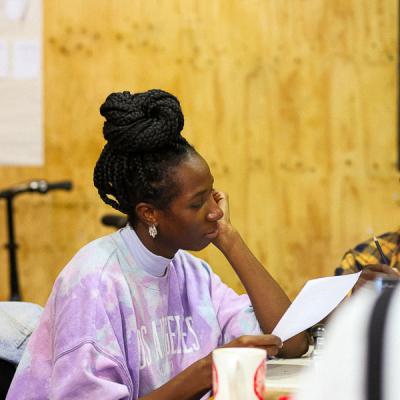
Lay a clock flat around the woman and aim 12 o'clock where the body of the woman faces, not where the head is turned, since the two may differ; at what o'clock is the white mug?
The white mug is roughly at 1 o'clock from the woman.

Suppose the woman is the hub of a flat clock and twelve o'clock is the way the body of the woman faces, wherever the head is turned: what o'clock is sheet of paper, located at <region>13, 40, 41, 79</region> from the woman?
The sheet of paper is roughly at 7 o'clock from the woman.

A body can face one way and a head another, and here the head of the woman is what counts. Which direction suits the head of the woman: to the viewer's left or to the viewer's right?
to the viewer's right

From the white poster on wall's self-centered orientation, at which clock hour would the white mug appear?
The white mug is roughly at 12 o'clock from the white poster on wall.

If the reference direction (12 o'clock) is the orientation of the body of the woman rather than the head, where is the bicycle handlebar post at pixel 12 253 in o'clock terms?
The bicycle handlebar post is roughly at 7 o'clock from the woman.

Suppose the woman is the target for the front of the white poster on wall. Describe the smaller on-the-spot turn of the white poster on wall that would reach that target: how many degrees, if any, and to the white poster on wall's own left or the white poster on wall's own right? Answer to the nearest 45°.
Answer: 0° — it already faces them

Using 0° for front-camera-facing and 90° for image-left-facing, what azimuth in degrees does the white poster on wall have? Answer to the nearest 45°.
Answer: approximately 0°
